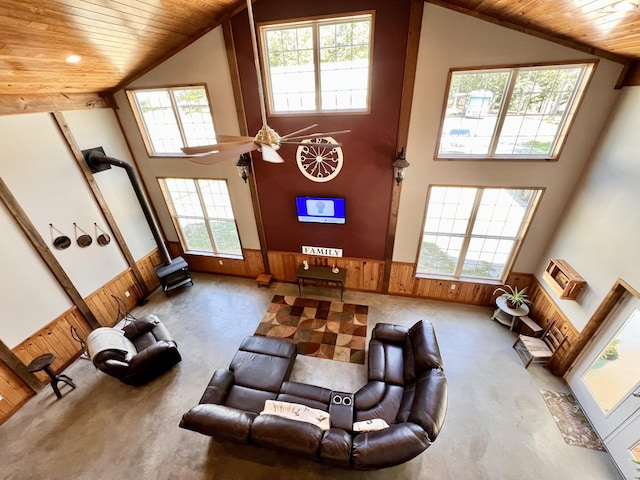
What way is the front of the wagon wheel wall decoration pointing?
toward the camera

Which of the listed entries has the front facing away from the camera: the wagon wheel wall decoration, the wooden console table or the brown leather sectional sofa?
the brown leather sectional sofa

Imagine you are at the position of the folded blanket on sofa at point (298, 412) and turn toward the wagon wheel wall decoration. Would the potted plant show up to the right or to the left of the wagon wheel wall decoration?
right

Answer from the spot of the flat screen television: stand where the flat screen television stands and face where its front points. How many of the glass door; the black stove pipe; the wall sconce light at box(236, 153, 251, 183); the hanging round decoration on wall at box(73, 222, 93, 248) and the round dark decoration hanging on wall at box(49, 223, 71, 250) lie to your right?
4

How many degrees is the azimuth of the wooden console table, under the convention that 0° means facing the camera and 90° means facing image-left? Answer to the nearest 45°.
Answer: approximately 0°

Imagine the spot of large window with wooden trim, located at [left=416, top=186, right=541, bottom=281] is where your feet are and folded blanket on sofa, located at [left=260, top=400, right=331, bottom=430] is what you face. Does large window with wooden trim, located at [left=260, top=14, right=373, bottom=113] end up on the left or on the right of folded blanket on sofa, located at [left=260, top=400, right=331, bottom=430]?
right

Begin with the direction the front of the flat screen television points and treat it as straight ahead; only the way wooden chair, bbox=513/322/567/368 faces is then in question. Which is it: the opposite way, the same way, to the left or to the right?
to the right

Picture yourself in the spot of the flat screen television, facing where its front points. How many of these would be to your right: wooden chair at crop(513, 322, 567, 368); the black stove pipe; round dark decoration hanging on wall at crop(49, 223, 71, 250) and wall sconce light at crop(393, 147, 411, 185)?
2

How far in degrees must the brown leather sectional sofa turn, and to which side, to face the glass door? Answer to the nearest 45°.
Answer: approximately 90° to its right

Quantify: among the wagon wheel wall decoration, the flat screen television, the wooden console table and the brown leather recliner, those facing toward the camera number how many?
3

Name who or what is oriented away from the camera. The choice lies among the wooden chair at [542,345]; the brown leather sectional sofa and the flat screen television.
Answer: the brown leather sectional sofa

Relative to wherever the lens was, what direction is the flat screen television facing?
facing the viewer

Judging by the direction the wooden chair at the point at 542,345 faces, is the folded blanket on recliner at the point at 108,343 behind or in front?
in front

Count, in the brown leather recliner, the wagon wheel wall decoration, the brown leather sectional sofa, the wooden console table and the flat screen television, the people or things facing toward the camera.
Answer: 3
